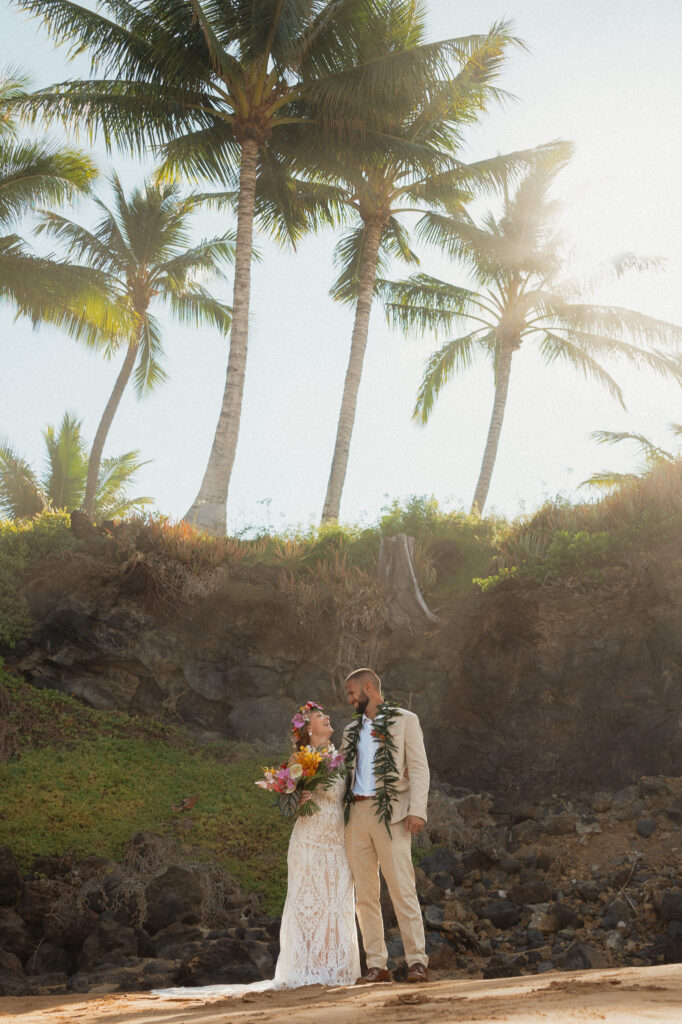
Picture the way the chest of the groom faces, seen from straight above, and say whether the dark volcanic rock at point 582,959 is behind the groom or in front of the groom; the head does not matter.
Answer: behind

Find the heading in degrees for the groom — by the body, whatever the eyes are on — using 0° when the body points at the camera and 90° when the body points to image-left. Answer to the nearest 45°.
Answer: approximately 45°

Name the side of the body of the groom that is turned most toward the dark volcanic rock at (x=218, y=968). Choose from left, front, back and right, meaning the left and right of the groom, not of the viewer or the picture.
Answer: right

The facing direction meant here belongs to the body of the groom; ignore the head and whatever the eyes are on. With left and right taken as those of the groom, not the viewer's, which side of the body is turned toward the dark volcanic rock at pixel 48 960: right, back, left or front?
right

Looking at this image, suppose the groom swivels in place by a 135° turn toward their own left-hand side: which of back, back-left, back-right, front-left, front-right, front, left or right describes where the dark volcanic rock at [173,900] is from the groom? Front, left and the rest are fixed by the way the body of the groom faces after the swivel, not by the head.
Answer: back-left

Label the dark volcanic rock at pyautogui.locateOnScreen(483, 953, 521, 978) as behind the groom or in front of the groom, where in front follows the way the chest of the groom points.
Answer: behind

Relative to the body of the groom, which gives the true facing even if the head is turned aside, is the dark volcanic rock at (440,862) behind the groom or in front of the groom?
behind

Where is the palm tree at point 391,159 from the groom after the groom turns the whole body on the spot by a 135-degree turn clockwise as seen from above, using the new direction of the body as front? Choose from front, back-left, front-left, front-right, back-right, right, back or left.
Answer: front

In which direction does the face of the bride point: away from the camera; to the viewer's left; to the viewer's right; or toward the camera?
to the viewer's right

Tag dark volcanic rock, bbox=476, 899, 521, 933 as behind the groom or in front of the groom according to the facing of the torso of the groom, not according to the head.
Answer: behind
